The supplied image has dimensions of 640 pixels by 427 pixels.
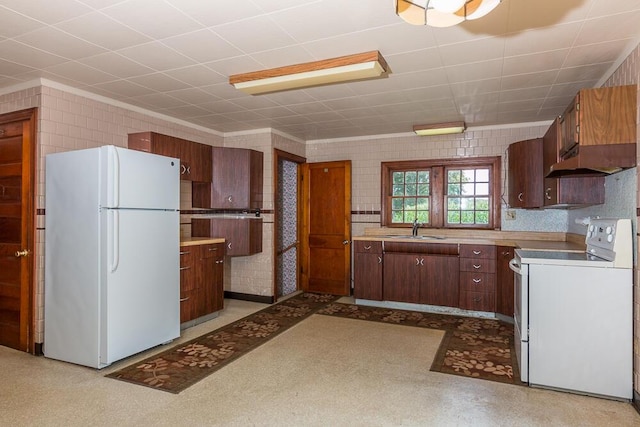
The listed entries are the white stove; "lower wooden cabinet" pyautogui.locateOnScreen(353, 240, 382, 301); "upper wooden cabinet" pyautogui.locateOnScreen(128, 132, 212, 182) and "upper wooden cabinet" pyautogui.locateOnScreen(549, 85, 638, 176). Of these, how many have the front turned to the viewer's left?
2

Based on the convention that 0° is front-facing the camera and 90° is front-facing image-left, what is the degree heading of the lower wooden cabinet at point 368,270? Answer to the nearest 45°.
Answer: approximately 0°

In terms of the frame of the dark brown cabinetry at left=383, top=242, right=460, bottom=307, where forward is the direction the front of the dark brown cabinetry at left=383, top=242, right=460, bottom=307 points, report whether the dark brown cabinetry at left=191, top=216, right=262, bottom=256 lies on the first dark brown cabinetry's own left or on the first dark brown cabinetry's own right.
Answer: on the first dark brown cabinetry's own right

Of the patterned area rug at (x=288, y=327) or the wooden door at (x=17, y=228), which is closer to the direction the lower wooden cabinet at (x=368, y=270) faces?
the patterned area rug

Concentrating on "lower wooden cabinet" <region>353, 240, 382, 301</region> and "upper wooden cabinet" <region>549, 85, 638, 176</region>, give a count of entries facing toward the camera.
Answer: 1

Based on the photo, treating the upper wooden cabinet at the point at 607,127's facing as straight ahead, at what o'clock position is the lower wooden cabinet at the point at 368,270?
The lower wooden cabinet is roughly at 1 o'clock from the upper wooden cabinet.

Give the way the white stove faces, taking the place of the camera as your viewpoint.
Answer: facing to the left of the viewer

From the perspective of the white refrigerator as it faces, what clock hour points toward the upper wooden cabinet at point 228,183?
The upper wooden cabinet is roughly at 9 o'clock from the white refrigerator.

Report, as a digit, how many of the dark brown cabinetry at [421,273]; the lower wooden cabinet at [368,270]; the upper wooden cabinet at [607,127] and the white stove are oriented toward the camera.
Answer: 2

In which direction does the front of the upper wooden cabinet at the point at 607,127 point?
to the viewer's left
